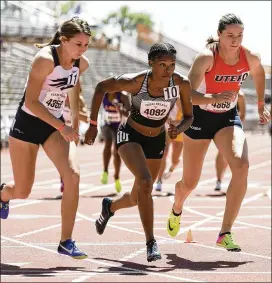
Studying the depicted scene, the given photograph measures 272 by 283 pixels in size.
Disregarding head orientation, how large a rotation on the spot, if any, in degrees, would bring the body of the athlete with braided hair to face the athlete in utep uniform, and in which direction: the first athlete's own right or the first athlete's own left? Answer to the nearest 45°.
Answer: approximately 90° to the first athlete's own left

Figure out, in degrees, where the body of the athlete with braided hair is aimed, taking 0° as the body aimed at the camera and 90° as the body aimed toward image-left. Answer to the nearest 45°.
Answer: approximately 315°

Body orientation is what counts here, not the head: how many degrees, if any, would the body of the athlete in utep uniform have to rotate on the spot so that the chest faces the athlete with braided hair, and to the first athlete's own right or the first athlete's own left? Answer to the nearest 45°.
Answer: approximately 90° to the first athlete's own right

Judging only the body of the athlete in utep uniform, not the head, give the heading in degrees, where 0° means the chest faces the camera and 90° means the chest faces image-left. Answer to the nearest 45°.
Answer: approximately 315°

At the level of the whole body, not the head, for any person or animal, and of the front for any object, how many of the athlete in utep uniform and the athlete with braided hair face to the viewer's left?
0
